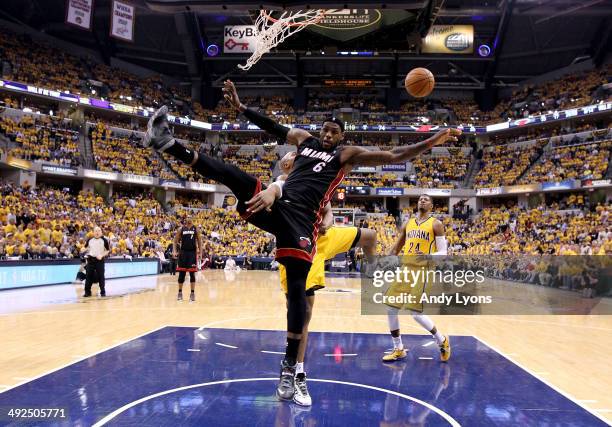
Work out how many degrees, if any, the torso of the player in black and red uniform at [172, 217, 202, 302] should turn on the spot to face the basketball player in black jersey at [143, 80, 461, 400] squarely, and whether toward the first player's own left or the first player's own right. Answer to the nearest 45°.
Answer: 0° — they already face them

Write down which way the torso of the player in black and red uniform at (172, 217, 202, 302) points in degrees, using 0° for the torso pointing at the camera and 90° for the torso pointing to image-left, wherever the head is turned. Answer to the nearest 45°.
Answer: approximately 0°

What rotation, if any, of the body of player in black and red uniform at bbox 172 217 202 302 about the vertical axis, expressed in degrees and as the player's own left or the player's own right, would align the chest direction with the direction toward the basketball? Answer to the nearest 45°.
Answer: approximately 45° to the player's own left
